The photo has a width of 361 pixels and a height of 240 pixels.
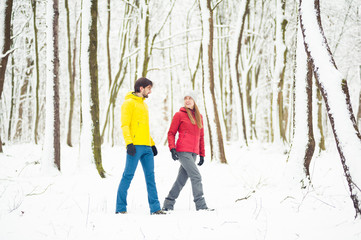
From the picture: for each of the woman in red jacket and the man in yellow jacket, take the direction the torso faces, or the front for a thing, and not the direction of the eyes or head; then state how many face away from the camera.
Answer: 0

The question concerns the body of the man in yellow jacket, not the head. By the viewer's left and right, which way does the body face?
facing the viewer and to the right of the viewer

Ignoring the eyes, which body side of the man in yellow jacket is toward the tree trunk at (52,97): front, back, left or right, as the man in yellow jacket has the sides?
back

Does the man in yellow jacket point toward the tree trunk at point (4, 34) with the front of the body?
no

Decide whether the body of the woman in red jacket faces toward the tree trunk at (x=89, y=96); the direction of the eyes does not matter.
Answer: no
